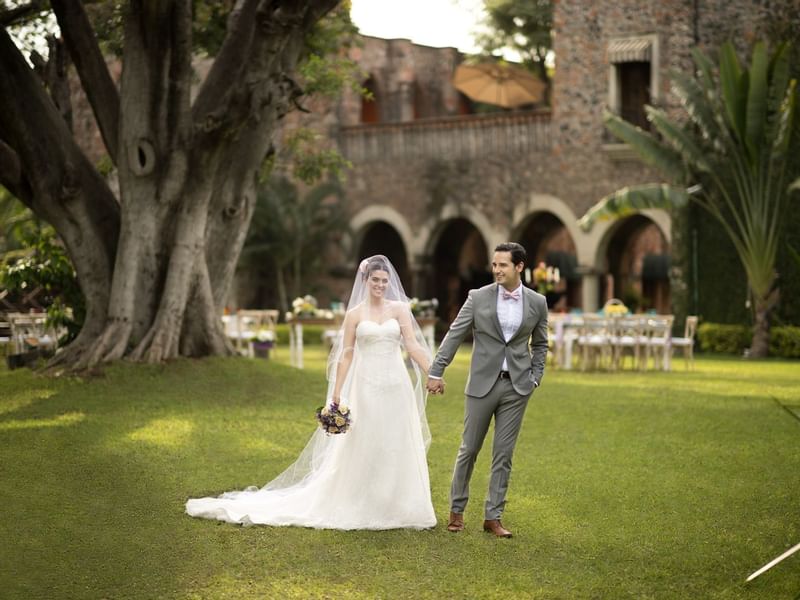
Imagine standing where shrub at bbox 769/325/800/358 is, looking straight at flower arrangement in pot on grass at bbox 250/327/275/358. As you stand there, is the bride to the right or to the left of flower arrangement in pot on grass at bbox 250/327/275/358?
left

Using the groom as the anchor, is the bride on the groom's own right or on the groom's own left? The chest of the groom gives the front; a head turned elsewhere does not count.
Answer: on the groom's own right

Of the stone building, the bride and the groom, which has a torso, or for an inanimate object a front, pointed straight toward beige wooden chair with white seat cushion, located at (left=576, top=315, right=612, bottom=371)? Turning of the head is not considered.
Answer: the stone building

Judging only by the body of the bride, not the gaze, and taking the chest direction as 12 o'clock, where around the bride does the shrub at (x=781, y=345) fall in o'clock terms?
The shrub is roughly at 7 o'clock from the bride.

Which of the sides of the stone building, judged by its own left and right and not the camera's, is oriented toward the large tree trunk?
front

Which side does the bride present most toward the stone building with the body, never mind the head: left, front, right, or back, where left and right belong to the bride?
back

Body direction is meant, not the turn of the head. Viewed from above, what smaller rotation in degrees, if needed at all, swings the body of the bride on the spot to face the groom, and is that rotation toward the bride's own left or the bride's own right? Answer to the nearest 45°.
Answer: approximately 45° to the bride's own left

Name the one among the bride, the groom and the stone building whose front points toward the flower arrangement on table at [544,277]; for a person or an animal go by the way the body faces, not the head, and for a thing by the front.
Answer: the stone building

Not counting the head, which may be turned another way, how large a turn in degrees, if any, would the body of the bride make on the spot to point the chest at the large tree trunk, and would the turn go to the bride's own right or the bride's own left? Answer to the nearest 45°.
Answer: approximately 180°

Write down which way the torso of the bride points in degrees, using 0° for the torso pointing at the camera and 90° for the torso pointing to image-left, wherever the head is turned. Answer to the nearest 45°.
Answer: approximately 0°
